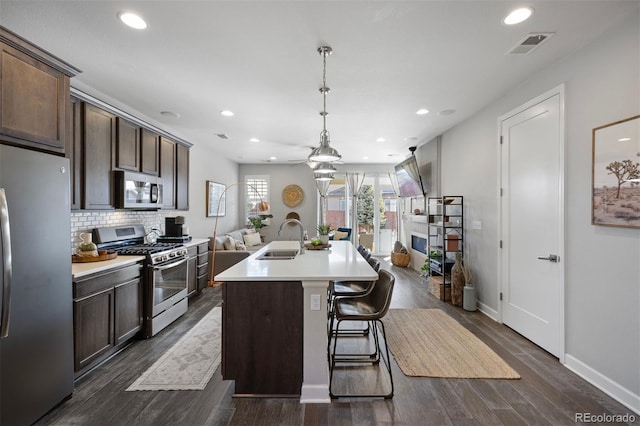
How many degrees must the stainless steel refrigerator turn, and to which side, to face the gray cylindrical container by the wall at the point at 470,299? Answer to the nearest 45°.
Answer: approximately 45° to its left

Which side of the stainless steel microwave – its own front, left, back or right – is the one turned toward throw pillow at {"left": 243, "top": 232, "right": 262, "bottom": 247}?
left

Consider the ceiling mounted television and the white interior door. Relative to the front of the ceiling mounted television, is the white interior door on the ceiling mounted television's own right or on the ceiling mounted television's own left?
on the ceiling mounted television's own left

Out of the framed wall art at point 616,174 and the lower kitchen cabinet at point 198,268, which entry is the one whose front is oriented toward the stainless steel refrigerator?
the framed wall art

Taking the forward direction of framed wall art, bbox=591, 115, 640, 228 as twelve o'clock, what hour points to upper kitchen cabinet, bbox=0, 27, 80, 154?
The upper kitchen cabinet is roughly at 12 o'clock from the framed wall art.

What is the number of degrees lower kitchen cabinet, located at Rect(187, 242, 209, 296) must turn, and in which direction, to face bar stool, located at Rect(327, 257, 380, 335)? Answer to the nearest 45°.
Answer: approximately 45° to its right

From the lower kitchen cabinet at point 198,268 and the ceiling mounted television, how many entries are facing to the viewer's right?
1

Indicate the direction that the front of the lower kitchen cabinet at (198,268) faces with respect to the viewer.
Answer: facing to the right of the viewer

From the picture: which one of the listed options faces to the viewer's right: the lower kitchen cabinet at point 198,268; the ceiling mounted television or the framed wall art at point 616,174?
the lower kitchen cabinet

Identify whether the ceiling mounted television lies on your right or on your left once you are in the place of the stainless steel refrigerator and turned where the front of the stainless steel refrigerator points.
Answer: on your left

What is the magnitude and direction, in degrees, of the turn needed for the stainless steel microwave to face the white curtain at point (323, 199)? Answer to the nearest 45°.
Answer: approximately 90° to its left

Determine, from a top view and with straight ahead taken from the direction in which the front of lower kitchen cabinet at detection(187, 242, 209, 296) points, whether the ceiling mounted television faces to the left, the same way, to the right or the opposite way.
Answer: the opposite way

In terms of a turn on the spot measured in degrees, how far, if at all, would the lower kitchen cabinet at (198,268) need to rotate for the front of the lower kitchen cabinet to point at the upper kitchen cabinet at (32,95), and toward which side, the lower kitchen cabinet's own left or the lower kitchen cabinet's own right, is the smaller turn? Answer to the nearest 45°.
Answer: approximately 90° to the lower kitchen cabinet's own right
